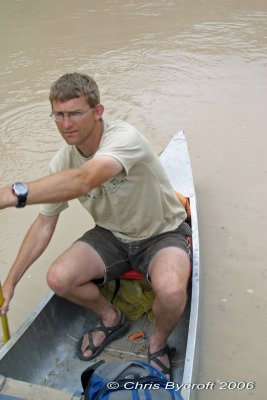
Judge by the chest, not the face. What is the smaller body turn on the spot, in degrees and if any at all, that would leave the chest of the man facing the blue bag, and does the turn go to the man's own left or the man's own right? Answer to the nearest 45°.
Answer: approximately 45° to the man's own left

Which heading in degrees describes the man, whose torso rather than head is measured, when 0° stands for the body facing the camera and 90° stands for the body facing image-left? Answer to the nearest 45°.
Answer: approximately 45°
